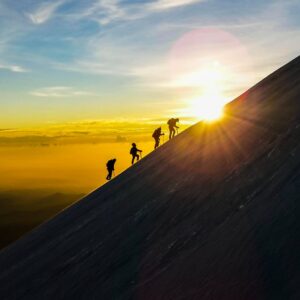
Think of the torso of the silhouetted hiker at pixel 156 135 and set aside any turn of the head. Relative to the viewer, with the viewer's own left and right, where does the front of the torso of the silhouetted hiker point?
facing to the right of the viewer
